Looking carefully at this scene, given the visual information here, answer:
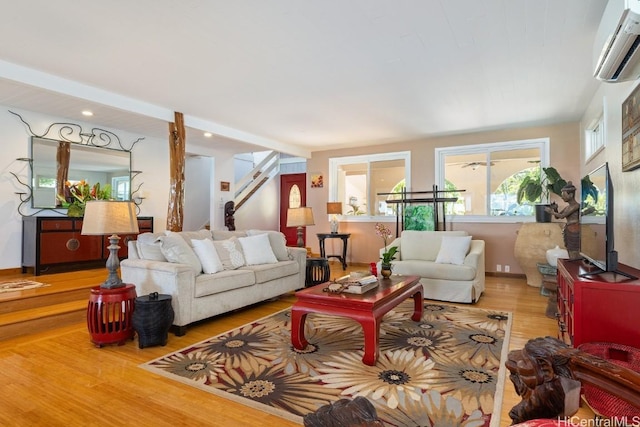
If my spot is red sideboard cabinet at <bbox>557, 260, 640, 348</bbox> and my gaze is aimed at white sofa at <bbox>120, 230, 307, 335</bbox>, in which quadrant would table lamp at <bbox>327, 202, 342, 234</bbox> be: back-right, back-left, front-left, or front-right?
front-right

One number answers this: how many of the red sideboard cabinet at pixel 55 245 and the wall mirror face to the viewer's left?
0

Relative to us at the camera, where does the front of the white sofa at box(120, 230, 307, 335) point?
facing the viewer and to the right of the viewer

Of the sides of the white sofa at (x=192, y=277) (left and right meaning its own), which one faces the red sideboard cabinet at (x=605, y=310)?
front

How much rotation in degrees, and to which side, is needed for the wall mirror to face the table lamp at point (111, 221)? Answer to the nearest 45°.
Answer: approximately 45° to its right

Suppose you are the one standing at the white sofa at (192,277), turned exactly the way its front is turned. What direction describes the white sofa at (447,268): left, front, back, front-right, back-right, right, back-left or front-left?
front-left

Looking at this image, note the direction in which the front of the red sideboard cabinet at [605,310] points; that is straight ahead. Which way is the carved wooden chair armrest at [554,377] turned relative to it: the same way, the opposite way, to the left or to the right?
the same way

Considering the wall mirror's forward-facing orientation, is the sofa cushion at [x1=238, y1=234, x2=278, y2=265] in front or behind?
in front

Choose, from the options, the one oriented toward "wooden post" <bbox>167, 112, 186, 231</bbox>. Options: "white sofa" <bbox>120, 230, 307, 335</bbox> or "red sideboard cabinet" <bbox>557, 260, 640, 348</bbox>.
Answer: the red sideboard cabinet

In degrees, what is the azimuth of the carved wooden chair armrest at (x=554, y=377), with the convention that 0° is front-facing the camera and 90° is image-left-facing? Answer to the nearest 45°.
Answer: approximately 90°

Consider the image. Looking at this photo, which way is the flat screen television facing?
to the viewer's left

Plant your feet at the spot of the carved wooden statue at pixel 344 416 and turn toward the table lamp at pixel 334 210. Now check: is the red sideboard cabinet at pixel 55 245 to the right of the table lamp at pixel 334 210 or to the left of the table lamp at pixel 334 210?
left

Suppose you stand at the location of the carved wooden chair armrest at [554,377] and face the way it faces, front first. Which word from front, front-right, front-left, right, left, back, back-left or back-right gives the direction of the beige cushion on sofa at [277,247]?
front-right

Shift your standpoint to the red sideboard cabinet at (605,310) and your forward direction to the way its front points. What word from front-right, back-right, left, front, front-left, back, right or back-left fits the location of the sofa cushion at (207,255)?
front

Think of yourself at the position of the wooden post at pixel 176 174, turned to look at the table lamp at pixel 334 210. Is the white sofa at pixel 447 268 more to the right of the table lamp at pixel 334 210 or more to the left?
right

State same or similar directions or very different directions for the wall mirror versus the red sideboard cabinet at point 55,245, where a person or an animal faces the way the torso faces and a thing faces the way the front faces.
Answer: same or similar directions
